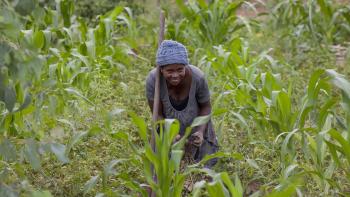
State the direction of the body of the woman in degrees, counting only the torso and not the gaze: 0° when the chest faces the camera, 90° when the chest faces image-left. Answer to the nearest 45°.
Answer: approximately 0°

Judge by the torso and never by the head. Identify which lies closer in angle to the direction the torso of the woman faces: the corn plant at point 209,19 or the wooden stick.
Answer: the wooden stick

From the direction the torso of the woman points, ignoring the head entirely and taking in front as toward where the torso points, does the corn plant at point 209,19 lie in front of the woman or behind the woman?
behind
